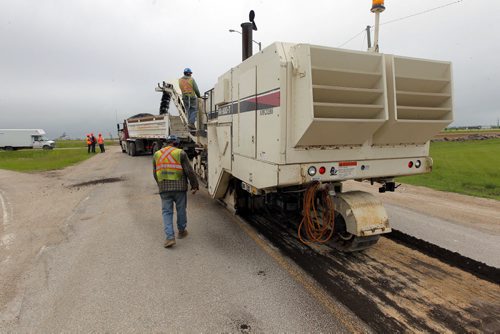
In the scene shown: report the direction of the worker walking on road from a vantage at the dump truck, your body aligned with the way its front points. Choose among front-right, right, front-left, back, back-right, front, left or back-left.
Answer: back-left

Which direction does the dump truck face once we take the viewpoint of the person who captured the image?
facing away from the viewer and to the left of the viewer

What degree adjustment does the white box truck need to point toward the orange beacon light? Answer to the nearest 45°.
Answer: approximately 90° to its right

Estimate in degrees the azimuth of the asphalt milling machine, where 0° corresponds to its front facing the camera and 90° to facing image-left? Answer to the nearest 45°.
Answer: approximately 135°

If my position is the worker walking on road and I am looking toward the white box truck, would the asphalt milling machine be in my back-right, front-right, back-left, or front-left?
front-right

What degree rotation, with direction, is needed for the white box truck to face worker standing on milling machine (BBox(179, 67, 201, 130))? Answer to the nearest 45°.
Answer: approximately 90° to its right

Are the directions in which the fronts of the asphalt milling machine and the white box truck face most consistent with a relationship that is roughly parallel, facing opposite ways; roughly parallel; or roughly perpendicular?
roughly perpendicular

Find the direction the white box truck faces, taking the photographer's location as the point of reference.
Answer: facing to the right of the viewer

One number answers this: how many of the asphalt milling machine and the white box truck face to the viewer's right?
1
